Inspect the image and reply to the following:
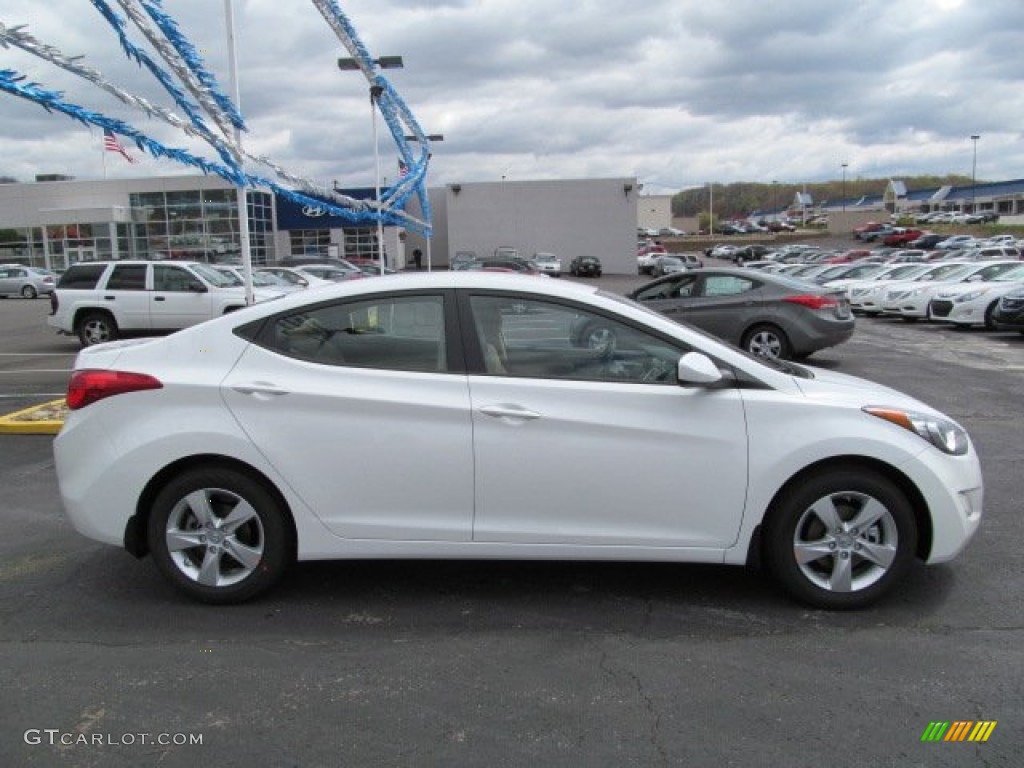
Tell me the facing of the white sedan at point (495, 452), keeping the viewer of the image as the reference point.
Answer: facing to the right of the viewer

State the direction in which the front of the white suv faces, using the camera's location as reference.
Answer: facing to the right of the viewer

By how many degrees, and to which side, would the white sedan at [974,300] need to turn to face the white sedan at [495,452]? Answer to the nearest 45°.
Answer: approximately 45° to its left

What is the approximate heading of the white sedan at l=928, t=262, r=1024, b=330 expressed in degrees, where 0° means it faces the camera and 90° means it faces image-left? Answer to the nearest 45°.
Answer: approximately 45°

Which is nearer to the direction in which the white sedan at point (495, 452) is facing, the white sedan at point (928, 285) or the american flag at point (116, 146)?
the white sedan

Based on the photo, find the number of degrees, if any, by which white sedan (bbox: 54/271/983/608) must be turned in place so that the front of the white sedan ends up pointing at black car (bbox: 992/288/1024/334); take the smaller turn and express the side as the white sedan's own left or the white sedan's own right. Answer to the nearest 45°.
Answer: approximately 45° to the white sedan's own left

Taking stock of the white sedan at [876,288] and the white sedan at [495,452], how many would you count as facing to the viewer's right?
1

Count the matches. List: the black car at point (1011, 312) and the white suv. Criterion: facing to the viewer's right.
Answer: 1
